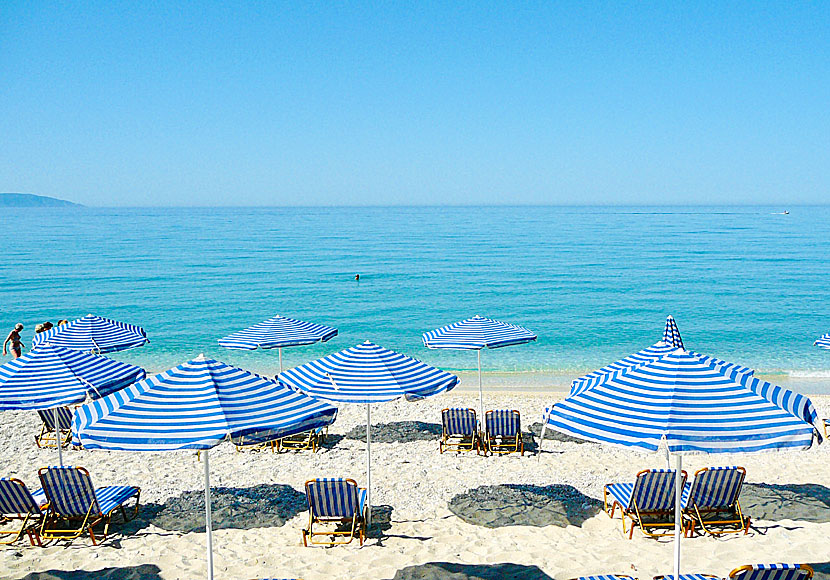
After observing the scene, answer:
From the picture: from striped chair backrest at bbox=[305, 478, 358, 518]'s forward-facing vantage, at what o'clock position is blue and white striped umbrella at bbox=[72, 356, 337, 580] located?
The blue and white striped umbrella is roughly at 7 o'clock from the striped chair backrest.

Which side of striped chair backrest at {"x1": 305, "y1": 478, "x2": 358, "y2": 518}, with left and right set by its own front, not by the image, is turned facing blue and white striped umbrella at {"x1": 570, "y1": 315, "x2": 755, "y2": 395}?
right

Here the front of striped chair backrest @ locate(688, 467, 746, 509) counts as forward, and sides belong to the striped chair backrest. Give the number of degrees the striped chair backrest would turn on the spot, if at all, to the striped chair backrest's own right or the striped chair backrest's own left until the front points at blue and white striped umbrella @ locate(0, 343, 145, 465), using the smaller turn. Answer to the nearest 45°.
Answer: approximately 45° to the striped chair backrest's own left

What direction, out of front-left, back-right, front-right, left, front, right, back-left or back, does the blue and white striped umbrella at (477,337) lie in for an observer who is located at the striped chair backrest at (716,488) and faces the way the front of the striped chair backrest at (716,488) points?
front

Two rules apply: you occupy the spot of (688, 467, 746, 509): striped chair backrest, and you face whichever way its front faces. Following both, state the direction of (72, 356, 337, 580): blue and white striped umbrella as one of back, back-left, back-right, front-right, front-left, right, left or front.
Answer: left

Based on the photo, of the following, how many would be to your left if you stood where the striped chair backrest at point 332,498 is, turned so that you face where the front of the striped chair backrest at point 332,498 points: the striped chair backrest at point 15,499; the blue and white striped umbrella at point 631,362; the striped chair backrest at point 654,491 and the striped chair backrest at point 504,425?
1

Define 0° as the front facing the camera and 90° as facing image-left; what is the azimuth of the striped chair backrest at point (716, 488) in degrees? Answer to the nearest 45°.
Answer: approximately 135°

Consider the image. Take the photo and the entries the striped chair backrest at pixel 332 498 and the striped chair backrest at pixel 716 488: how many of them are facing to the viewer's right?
0

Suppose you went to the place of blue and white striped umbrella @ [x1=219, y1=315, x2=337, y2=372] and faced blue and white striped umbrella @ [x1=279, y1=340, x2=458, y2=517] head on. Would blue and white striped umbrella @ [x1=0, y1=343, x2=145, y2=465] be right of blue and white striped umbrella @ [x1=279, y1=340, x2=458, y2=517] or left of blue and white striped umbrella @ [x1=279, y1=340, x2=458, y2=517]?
right

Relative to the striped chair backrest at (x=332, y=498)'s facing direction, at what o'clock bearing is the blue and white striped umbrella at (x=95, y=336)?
The blue and white striped umbrella is roughly at 11 o'clock from the striped chair backrest.

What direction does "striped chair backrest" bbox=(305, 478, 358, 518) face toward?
away from the camera

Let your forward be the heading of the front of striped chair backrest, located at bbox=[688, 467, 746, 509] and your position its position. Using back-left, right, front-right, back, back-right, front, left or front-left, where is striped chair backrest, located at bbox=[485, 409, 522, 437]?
front

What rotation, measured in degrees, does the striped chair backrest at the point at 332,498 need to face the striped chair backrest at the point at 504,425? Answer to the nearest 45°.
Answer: approximately 45° to its right
